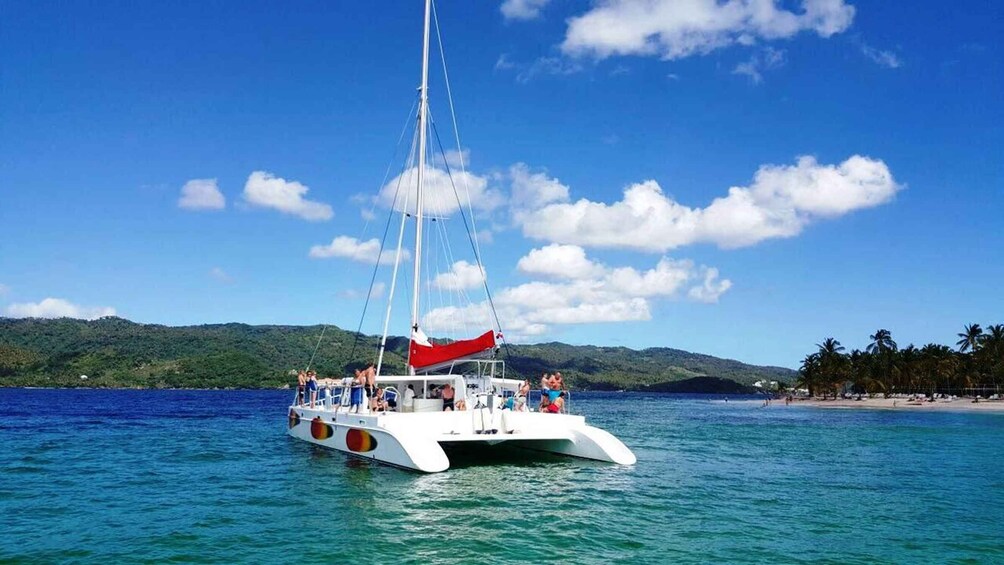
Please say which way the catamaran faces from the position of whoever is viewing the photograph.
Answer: facing away from the viewer and to the left of the viewer
